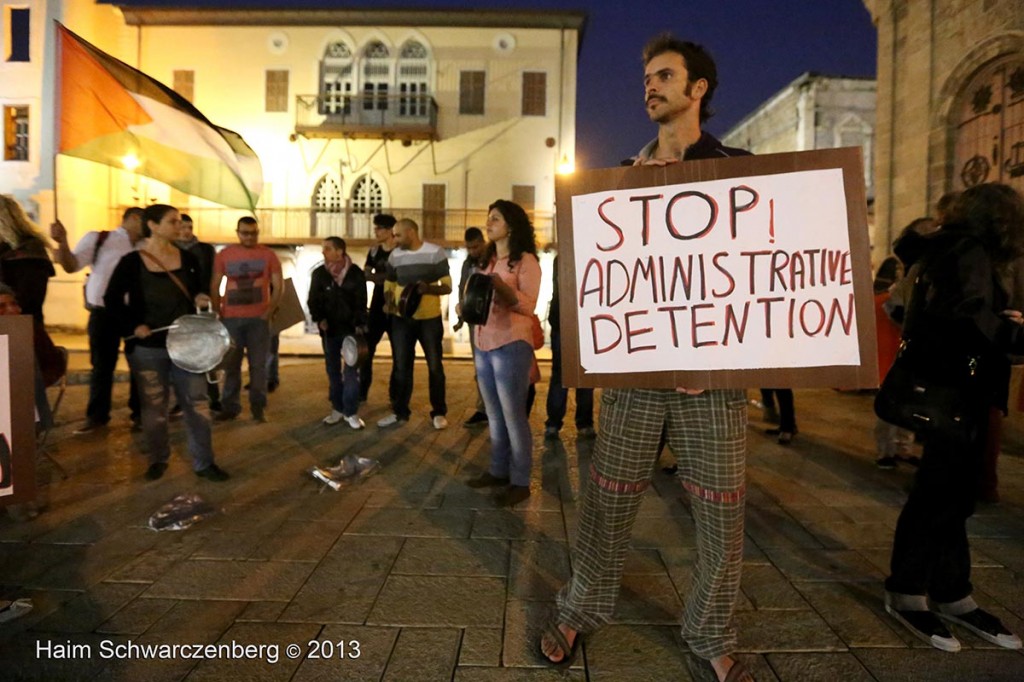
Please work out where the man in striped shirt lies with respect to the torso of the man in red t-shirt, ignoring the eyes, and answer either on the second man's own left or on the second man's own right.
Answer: on the second man's own left

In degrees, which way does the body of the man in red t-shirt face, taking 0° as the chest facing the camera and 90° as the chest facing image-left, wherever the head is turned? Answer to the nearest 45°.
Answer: approximately 0°

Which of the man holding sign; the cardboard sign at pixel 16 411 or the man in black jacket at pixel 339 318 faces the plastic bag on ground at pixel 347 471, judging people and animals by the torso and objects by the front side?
the man in black jacket

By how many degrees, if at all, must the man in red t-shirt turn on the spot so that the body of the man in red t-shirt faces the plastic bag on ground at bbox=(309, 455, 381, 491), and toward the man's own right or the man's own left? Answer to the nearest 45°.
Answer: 0° — they already face it

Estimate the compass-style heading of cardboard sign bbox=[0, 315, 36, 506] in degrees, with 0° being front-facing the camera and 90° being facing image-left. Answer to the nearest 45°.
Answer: approximately 0°
